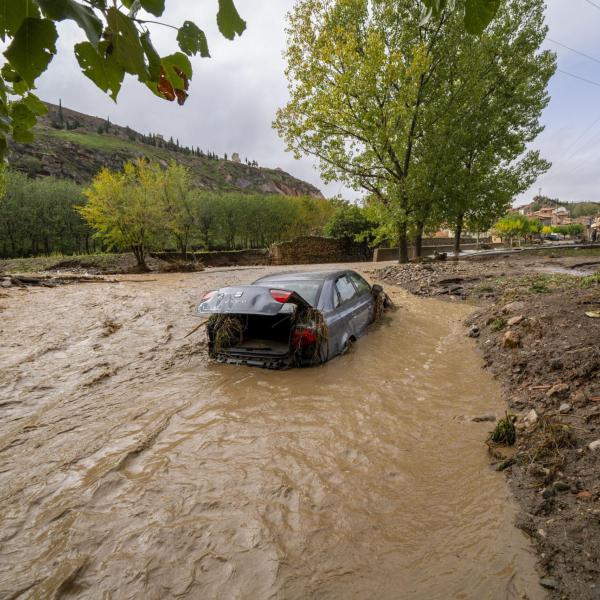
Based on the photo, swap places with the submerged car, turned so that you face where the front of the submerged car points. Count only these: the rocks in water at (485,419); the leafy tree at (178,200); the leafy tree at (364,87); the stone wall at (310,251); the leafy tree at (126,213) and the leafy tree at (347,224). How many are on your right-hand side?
1

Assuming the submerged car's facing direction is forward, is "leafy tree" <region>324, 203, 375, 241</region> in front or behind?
in front

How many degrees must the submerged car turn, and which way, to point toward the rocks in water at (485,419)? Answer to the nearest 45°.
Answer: approximately 90° to its right

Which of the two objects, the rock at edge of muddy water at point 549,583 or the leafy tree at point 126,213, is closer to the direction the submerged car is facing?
the leafy tree

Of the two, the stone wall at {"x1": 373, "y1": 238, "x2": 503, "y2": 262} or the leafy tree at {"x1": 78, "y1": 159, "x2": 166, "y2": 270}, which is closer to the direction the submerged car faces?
the stone wall

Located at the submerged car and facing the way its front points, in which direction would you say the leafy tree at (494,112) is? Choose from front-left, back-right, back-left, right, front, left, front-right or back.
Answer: front

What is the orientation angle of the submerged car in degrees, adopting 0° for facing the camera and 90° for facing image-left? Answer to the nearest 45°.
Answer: approximately 225°

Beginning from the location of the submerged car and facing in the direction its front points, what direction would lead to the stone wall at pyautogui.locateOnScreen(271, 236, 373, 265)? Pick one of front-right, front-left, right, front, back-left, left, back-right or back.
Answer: front-left

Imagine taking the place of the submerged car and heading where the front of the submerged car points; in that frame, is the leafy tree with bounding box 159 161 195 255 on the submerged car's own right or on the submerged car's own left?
on the submerged car's own left

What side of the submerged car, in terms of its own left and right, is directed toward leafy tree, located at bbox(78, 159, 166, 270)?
left

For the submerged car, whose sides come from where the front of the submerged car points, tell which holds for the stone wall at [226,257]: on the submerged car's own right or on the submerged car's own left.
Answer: on the submerged car's own left

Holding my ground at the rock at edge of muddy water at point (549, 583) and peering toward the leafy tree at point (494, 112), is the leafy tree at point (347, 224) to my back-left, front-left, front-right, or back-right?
front-left

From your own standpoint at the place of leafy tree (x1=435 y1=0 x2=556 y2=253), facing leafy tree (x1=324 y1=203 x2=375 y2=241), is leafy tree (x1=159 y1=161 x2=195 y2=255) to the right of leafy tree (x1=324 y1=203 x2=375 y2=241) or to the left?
left

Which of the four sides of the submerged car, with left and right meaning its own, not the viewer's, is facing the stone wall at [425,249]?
front

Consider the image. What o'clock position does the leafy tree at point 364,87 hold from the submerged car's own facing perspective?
The leafy tree is roughly at 11 o'clock from the submerged car.

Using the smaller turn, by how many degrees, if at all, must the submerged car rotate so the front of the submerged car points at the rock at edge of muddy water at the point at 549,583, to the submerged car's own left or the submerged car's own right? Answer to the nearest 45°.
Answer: approximately 135° to the submerged car's own right
